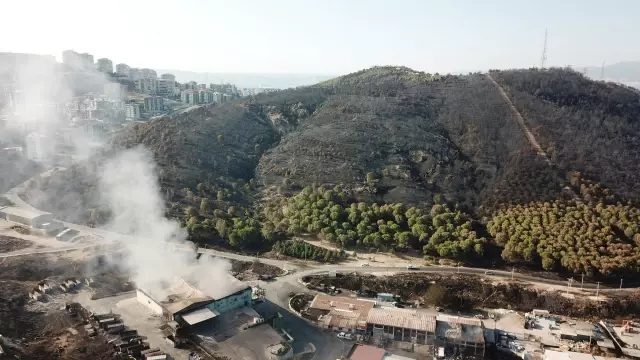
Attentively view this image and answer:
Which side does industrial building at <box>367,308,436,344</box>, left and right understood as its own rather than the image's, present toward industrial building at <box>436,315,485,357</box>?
left

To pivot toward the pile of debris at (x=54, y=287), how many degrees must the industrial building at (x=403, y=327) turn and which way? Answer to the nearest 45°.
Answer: approximately 90° to its right

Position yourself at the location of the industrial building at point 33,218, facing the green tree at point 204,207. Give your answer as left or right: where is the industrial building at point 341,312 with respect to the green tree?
right

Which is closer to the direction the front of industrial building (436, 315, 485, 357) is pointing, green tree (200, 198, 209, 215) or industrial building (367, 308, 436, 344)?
the industrial building

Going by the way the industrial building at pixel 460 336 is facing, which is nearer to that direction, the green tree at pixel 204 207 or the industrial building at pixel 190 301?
the industrial building

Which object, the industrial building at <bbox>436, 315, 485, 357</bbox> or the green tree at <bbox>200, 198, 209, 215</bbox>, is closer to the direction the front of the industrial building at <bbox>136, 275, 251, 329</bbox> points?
the industrial building

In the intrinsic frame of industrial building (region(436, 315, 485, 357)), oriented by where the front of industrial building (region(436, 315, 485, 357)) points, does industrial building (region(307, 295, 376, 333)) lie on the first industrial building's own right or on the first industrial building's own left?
on the first industrial building's own right

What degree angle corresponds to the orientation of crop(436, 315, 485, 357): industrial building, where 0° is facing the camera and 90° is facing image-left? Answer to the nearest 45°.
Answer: approximately 0°

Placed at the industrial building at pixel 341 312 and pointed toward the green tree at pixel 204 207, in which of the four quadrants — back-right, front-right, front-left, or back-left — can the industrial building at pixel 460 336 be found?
back-right

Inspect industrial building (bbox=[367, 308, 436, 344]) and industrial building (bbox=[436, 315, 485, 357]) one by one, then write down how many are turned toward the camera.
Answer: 2

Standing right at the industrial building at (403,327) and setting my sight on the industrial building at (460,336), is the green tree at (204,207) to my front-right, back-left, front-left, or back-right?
back-left

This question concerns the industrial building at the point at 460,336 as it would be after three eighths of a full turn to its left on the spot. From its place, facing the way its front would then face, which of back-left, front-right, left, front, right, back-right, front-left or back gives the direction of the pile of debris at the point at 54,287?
back-left

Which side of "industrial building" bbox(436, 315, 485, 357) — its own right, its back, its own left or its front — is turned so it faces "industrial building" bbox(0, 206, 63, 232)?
right

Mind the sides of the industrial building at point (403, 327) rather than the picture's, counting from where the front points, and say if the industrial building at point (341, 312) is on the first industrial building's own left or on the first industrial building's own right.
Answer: on the first industrial building's own right
